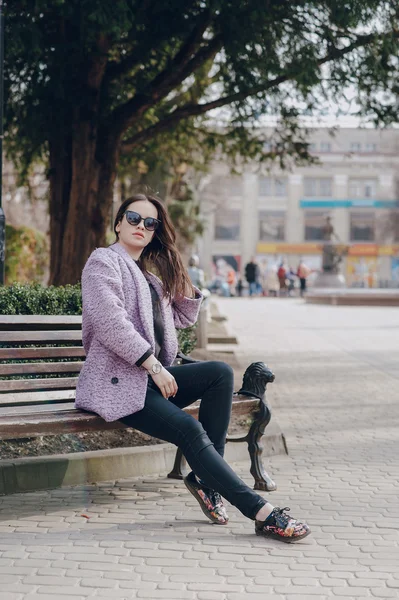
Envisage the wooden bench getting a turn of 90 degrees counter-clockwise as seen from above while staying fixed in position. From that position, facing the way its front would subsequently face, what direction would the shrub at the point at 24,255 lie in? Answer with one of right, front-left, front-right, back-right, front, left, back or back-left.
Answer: front-left

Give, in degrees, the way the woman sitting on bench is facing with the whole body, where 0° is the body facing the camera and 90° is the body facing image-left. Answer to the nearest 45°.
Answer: approximately 315°

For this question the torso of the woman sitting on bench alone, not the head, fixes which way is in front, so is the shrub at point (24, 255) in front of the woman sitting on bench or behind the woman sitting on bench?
behind

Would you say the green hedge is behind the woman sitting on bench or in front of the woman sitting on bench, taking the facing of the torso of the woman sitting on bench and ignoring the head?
behind

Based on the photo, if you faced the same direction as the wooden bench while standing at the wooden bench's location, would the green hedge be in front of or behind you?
behind
